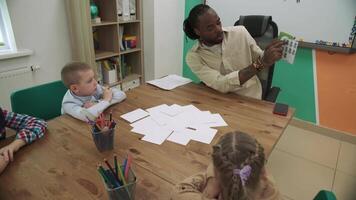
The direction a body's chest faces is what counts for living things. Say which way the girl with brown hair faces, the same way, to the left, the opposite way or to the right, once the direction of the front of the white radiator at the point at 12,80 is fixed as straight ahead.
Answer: to the left

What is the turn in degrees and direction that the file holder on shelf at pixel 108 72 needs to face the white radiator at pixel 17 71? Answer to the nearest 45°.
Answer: approximately 90° to its right

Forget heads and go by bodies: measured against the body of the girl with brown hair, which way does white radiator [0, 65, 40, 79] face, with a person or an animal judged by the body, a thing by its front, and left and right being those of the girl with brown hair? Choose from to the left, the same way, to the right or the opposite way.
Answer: to the right

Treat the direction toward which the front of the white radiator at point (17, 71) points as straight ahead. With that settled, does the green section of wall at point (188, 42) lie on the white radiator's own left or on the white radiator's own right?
on the white radiator's own left

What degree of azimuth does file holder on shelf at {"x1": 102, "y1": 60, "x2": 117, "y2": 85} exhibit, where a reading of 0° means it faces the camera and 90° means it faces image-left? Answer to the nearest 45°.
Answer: approximately 315°

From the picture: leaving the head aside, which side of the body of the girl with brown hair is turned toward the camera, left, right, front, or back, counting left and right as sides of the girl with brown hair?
back

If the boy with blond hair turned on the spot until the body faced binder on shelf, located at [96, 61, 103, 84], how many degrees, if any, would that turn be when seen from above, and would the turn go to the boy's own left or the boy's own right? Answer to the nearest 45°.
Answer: approximately 135° to the boy's own left

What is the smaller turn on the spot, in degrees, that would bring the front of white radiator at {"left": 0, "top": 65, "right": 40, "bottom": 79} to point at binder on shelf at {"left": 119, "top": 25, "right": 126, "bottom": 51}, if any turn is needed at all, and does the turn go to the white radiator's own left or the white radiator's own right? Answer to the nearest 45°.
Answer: approximately 45° to the white radiator's own left

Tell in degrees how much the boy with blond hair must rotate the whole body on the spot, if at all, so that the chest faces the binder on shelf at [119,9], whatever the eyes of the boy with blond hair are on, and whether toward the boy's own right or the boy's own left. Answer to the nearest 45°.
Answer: approximately 135° to the boy's own left

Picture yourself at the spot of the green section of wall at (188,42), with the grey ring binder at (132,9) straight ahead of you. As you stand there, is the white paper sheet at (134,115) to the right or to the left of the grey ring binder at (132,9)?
left

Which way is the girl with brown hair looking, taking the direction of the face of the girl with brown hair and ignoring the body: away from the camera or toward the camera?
away from the camera
